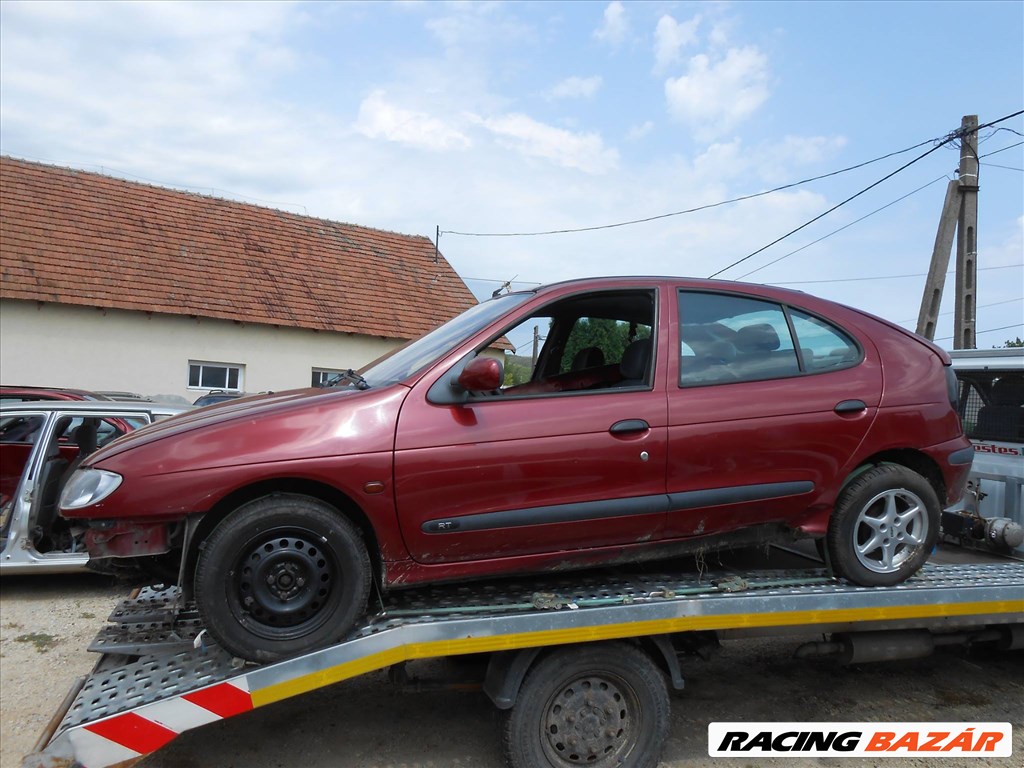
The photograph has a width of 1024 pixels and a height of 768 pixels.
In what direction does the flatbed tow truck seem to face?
to the viewer's right

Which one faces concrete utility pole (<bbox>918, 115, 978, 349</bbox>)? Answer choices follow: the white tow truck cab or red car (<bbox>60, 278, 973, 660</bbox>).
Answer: the white tow truck cab

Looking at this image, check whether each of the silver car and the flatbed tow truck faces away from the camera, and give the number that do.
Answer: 0

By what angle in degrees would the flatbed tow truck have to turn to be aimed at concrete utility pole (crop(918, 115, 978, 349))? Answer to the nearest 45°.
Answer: approximately 45° to its left

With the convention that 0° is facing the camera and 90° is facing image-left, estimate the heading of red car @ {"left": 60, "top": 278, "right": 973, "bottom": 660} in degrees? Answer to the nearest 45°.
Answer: approximately 90°

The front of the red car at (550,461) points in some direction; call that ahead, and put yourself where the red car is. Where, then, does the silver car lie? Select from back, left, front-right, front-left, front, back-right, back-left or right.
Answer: front-right

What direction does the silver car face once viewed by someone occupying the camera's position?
facing to the left of the viewer

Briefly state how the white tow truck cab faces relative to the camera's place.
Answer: facing away from the viewer

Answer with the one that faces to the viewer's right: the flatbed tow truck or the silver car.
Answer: the flatbed tow truck

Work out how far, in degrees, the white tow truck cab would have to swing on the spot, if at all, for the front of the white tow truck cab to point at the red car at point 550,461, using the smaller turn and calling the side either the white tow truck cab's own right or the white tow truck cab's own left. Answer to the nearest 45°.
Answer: approximately 135° to the white tow truck cab's own left

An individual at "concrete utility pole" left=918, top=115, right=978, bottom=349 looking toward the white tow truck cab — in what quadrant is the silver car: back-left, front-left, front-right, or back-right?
front-right

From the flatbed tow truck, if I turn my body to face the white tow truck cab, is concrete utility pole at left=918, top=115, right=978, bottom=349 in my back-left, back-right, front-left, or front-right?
front-left

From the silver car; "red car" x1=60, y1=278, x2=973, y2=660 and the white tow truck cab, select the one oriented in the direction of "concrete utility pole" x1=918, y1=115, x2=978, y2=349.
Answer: the white tow truck cab
